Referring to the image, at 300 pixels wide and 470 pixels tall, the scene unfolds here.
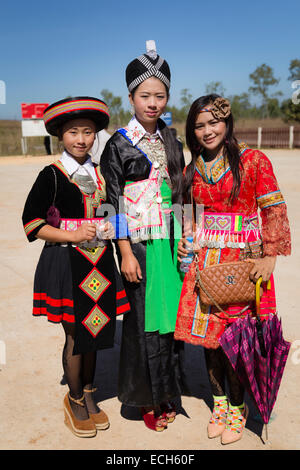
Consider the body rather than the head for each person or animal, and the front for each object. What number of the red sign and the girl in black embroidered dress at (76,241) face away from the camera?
0

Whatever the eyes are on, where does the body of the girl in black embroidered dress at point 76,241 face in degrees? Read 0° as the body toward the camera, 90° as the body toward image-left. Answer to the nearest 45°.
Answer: approximately 315°

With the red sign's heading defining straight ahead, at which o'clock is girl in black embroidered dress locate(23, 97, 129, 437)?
The girl in black embroidered dress is roughly at 12 o'clock from the red sign.

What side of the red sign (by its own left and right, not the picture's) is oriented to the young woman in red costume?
front

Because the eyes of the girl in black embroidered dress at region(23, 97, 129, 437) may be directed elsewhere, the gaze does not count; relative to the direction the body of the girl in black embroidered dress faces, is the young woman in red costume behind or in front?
in front

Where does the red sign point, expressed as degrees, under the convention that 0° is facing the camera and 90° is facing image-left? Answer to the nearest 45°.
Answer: approximately 0°

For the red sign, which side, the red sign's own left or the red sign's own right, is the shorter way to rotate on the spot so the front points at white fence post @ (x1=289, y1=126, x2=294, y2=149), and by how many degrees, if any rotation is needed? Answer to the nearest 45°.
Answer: approximately 90° to the red sign's own left

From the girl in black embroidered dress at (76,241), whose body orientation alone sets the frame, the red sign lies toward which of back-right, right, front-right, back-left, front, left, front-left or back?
back-left
